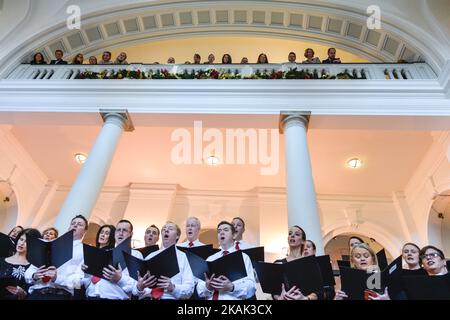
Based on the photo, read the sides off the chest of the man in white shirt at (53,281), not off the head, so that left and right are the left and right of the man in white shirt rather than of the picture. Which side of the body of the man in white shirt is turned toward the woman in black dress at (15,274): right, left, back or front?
right

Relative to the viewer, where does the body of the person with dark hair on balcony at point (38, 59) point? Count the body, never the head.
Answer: toward the camera

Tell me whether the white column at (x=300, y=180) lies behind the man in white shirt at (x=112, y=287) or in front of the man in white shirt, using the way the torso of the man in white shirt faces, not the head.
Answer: behind

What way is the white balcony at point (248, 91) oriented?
toward the camera

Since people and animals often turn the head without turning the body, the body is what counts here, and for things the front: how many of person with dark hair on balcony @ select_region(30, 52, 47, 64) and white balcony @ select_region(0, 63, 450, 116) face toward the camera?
2

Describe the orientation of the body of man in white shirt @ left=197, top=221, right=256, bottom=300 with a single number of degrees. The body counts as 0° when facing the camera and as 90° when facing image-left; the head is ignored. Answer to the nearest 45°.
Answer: approximately 45°

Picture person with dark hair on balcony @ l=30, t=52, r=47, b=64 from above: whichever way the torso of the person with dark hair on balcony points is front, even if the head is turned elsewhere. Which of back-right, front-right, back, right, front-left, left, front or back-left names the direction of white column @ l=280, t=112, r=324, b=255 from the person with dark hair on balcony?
front-left

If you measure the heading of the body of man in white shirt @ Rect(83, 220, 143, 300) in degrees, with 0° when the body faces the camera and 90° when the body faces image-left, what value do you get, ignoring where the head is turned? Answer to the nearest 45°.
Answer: approximately 45°

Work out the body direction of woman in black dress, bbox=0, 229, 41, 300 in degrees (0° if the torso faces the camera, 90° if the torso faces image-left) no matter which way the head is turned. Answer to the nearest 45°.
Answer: approximately 45°
